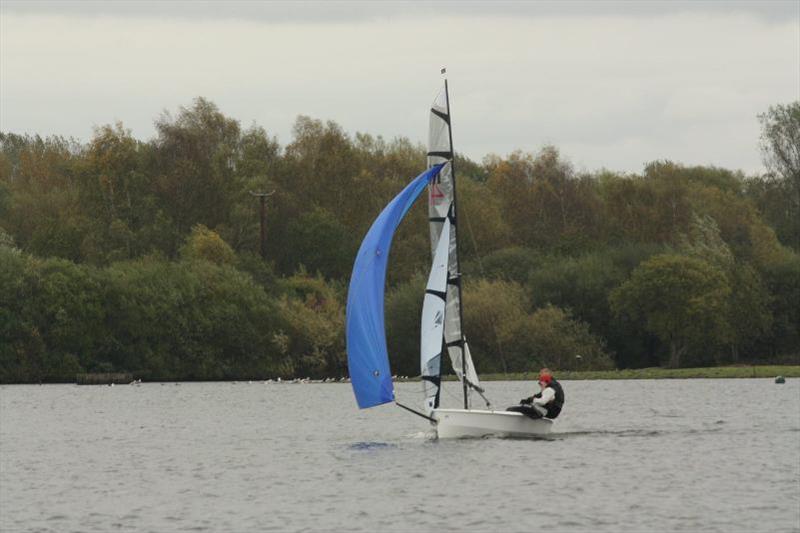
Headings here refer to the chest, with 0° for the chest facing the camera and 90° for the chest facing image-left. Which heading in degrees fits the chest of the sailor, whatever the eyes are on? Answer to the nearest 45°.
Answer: approximately 90°

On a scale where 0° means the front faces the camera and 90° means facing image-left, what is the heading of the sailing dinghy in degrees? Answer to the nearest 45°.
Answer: approximately 45°
